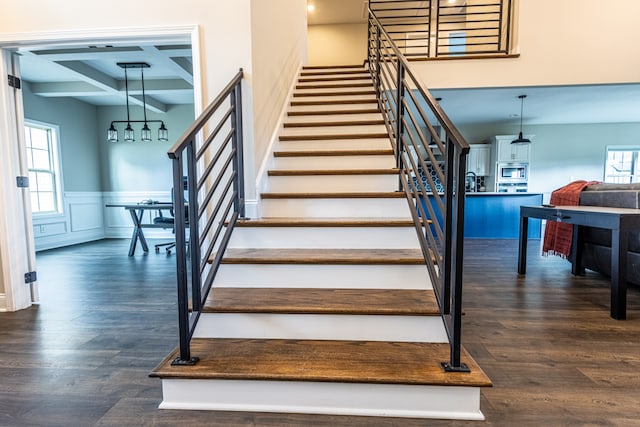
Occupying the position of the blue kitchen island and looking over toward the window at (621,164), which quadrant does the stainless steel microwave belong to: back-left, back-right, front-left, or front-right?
front-left

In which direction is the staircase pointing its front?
toward the camera

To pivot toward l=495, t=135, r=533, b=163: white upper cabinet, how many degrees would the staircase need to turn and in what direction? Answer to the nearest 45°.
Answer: approximately 135° to its left

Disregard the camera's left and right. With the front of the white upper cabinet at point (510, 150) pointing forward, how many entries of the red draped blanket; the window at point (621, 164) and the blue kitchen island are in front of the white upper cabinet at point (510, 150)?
2

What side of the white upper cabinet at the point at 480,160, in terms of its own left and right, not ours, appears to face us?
front

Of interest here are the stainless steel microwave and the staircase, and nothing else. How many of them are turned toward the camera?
2

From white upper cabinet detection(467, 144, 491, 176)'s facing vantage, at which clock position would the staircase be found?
The staircase is roughly at 12 o'clock from the white upper cabinet.

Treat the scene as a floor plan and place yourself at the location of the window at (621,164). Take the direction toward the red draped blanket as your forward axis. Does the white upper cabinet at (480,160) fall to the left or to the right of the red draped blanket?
right

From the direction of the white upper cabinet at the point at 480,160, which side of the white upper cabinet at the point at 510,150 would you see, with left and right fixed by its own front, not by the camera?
right

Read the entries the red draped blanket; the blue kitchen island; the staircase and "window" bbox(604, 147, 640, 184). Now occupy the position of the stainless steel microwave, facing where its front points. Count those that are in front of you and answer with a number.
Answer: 3

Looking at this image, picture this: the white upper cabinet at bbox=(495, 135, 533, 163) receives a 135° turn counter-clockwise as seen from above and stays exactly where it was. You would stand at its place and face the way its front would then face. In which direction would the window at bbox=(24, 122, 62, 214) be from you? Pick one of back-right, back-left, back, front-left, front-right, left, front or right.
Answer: back

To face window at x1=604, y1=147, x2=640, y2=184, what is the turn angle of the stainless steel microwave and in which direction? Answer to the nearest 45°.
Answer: approximately 135° to its left

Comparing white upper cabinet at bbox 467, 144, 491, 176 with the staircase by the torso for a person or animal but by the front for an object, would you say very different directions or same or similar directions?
same or similar directions

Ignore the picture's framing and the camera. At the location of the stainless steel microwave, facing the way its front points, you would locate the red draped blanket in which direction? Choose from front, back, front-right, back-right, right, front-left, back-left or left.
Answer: front

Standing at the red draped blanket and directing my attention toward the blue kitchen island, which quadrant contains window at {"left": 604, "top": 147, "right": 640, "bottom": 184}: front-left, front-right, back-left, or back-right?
front-right

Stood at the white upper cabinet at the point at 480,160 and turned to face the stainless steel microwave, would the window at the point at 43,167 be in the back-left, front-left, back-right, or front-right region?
back-right

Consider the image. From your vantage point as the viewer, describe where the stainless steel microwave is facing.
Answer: facing the viewer
